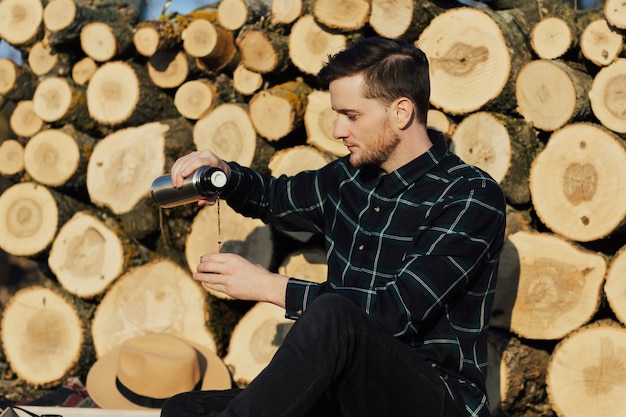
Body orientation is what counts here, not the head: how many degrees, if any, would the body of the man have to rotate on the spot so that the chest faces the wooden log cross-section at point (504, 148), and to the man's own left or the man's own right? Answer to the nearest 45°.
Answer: approximately 180°

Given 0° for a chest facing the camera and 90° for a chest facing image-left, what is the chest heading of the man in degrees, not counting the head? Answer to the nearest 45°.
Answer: approximately 45°

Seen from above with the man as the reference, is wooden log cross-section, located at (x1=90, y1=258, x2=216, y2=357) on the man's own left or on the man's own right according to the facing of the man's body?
on the man's own right

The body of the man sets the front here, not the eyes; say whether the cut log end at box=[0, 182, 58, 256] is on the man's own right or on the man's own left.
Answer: on the man's own right

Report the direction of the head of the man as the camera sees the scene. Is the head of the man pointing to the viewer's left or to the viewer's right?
to the viewer's left

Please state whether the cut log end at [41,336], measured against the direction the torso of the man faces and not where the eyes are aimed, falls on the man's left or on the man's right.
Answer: on the man's right
